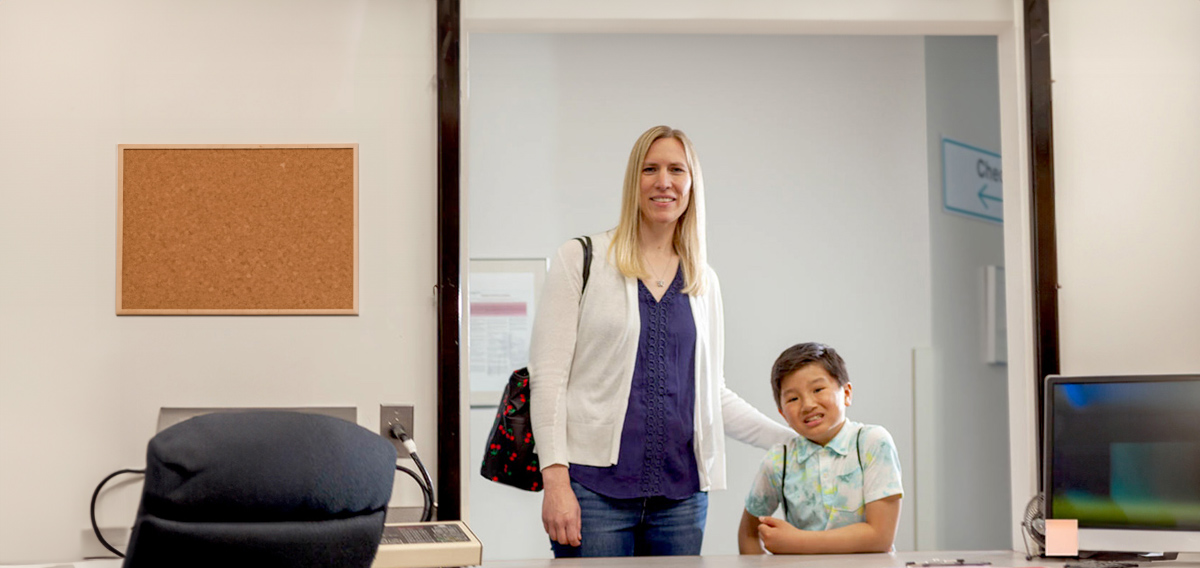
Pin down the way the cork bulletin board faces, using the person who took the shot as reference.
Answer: facing the viewer

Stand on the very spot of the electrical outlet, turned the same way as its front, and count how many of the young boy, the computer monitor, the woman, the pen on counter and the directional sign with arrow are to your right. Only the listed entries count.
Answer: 0

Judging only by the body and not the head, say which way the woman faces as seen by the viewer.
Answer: toward the camera

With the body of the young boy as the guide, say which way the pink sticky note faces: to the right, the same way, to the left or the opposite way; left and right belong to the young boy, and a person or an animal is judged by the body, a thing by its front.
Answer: the same way

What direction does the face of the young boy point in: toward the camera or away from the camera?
toward the camera

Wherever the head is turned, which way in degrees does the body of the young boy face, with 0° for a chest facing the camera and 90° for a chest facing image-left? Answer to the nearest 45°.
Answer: approximately 0°

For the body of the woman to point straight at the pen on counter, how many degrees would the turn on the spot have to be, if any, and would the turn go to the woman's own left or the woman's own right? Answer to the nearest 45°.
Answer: approximately 90° to the woman's own left

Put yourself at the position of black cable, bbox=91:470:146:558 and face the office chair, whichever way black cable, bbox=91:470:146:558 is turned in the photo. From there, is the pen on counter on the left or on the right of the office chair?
left

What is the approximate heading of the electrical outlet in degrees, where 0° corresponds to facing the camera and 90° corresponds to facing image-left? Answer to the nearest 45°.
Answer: approximately 0°

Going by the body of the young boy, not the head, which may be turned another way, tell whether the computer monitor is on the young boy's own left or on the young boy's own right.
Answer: on the young boy's own left

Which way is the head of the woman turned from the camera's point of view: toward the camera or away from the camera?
toward the camera

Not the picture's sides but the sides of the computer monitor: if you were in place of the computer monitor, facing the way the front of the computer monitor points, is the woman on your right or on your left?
on your right

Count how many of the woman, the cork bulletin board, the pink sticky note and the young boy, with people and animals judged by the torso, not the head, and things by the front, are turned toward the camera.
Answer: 4

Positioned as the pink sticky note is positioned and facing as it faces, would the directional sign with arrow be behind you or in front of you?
behind
